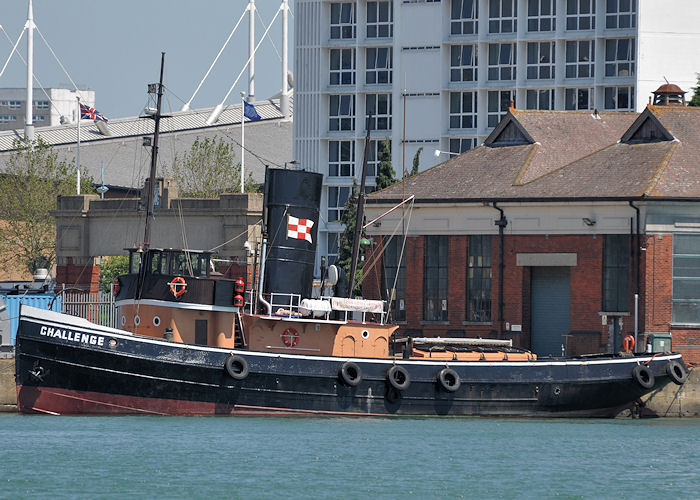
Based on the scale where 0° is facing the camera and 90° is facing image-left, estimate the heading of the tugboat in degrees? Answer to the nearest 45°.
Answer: approximately 90°
